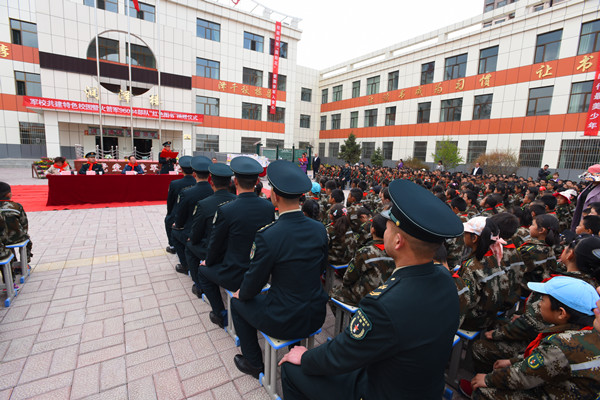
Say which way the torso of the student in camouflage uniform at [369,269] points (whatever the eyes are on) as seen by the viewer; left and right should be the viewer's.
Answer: facing away from the viewer and to the left of the viewer

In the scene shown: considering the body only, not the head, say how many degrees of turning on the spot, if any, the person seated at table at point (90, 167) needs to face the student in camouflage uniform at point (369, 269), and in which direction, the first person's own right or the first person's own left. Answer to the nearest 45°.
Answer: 0° — they already face them

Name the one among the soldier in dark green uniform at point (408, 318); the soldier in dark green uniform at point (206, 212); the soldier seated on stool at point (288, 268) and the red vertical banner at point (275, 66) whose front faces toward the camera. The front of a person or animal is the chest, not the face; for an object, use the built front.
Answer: the red vertical banner

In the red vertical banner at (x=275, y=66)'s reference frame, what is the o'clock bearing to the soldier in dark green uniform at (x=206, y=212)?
The soldier in dark green uniform is roughly at 12 o'clock from the red vertical banner.

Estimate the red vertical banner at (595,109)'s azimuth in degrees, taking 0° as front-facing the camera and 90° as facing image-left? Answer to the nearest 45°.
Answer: approximately 0°

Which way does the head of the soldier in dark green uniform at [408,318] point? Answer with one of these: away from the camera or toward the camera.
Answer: away from the camera

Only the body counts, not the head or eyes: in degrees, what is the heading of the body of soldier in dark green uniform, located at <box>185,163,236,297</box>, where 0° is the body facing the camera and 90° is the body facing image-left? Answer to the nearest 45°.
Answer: approximately 135°
